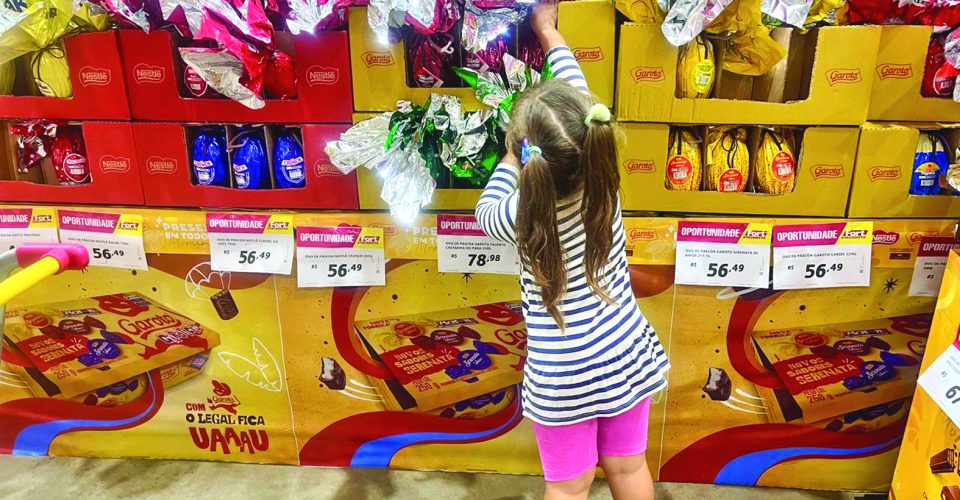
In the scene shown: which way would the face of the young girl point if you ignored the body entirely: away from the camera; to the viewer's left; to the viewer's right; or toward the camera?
away from the camera

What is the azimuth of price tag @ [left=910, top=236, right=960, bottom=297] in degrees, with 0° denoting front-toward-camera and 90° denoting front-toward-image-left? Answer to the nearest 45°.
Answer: approximately 0°

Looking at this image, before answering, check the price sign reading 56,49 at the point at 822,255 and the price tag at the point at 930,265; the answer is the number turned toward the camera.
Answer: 2

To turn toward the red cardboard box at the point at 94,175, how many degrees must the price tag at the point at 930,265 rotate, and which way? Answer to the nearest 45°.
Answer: approximately 45° to its right

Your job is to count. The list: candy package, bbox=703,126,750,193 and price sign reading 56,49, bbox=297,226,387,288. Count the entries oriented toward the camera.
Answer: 2

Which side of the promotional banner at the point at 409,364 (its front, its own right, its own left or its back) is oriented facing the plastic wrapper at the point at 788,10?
left

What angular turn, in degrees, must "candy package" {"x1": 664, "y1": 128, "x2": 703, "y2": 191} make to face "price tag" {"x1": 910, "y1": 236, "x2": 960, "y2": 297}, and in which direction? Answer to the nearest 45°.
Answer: approximately 90° to its left

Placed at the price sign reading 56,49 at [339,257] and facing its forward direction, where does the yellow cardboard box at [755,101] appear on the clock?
The yellow cardboard box is roughly at 10 o'clock from the price sign reading 56,49.

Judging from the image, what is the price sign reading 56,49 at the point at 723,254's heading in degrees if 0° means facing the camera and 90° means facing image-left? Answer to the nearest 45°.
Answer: approximately 0°
